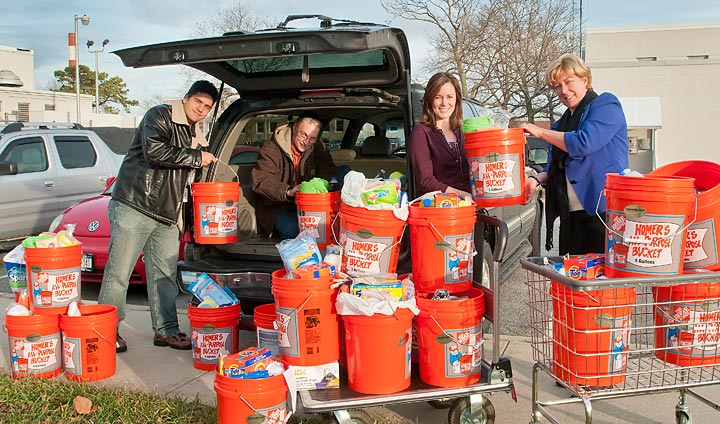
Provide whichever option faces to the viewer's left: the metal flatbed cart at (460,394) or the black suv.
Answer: the metal flatbed cart

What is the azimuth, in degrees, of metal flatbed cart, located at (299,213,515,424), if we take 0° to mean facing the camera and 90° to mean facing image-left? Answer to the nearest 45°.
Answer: approximately 90°

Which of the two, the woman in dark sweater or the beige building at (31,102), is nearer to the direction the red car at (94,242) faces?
the woman in dark sweater

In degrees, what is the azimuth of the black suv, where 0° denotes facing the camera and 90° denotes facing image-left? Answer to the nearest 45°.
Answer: approximately 225°

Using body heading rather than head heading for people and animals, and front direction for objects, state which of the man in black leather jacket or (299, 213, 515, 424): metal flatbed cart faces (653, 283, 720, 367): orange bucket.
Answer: the man in black leather jacket

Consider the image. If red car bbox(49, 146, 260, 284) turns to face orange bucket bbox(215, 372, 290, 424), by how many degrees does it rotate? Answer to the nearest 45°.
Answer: approximately 45° to its left
